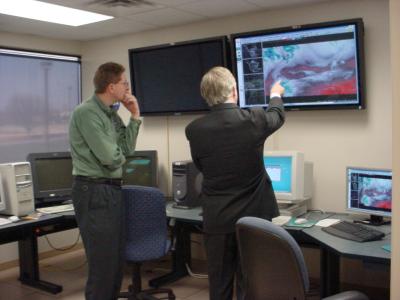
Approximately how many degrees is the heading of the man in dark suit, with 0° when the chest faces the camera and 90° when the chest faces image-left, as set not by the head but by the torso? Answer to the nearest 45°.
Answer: approximately 180°

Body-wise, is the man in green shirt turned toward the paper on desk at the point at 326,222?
yes

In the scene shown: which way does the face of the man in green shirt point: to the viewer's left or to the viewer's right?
to the viewer's right

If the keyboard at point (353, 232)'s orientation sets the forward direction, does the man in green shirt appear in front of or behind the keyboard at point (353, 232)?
in front

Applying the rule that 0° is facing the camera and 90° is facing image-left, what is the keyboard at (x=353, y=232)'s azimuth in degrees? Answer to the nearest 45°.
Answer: approximately 45°

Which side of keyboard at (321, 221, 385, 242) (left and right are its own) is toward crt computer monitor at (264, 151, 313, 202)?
right

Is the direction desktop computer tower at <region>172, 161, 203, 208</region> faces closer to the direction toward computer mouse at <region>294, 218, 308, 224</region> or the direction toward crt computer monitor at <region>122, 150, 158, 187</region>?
the computer mouse

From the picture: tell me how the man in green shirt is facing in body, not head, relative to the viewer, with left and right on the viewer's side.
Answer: facing to the right of the viewer
